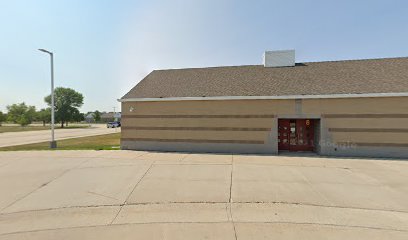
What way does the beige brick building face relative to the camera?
toward the camera
